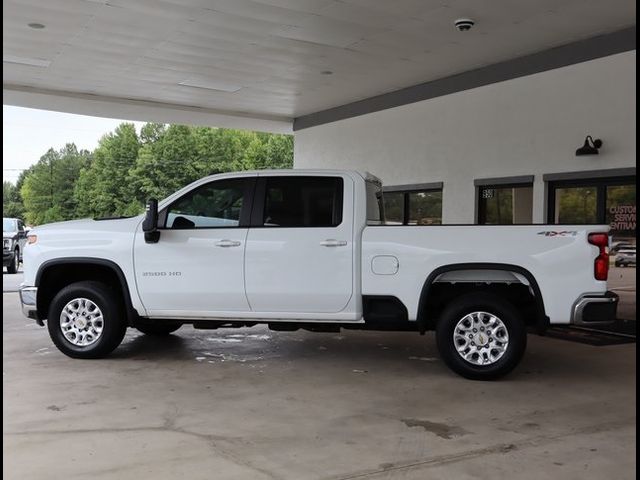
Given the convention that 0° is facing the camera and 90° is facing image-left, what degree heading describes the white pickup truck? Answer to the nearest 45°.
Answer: approximately 90°

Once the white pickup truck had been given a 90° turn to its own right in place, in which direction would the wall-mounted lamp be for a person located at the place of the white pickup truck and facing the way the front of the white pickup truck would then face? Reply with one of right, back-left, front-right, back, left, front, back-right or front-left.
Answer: front-right

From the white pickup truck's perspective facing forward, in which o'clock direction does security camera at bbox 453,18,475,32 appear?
The security camera is roughly at 4 o'clock from the white pickup truck.
